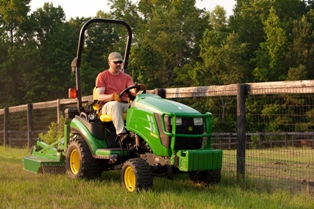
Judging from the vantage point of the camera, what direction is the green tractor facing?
facing the viewer and to the right of the viewer
